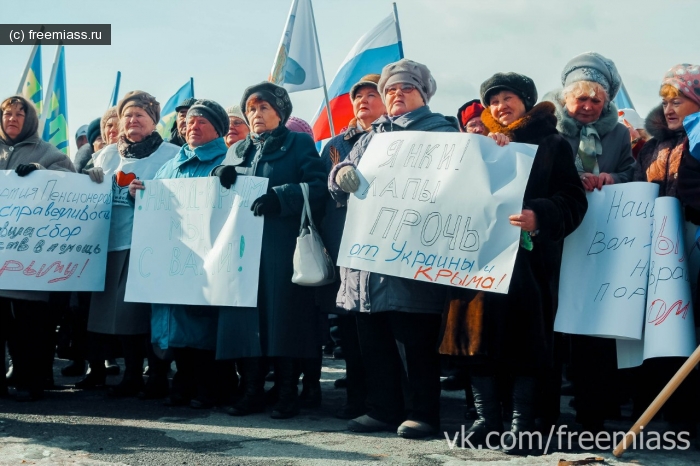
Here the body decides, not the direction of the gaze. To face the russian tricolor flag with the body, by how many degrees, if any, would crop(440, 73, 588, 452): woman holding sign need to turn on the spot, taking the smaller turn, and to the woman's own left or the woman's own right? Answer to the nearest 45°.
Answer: approximately 135° to the woman's own right

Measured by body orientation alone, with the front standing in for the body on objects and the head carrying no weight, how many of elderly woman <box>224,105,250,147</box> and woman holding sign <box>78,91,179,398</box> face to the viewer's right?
0

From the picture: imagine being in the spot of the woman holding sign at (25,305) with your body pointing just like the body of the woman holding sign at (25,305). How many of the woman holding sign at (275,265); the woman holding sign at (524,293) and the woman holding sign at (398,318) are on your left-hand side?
3

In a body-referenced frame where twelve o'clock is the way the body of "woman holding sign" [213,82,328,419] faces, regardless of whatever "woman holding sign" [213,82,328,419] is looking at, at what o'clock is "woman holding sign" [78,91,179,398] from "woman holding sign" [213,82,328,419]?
"woman holding sign" [78,91,179,398] is roughly at 3 o'clock from "woman holding sign" [213,82,328,419].

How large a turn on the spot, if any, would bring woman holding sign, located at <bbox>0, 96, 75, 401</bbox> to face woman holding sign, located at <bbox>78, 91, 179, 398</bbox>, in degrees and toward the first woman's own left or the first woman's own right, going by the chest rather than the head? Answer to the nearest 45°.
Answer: approximately 135° to the first woman's own left

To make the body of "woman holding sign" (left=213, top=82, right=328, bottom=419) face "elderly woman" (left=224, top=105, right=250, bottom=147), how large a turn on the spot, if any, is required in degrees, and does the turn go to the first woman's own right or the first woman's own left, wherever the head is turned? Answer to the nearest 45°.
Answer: approximately 135° to the first woman's own right

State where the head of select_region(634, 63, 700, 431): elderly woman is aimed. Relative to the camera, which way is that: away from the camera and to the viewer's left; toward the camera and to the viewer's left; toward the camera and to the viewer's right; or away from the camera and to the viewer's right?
toward the camera and to the viewer's left

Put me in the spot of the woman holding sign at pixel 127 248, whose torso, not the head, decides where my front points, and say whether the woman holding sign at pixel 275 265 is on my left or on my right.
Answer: on my left

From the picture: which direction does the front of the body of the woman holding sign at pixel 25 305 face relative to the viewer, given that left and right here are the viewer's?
facing the viewer and to the left of the viewer

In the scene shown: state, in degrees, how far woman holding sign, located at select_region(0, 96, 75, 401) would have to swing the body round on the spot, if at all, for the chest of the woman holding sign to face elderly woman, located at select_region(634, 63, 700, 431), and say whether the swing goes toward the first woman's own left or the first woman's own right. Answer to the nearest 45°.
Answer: approximately 90° to the first woman's own left

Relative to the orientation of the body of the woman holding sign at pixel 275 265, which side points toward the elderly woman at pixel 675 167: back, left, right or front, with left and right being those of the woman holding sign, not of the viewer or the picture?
left

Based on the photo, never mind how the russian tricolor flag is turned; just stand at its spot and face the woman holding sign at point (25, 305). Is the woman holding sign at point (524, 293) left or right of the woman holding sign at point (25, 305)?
left
